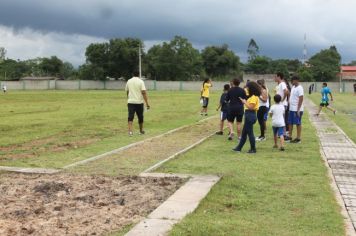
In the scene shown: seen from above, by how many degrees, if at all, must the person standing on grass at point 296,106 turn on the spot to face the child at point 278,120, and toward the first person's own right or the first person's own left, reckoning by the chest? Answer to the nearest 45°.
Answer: approximately 45° to the first person's own left

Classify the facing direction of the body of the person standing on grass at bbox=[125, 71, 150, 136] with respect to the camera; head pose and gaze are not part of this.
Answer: away from the camera

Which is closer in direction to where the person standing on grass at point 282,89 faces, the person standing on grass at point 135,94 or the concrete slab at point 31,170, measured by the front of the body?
the person standing on grass

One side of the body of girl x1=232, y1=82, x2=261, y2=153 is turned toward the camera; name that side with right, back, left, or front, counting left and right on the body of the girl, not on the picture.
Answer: left

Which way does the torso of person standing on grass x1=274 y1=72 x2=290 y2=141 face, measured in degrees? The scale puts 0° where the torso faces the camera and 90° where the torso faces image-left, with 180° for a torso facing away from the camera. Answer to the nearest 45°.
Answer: approximately 90°

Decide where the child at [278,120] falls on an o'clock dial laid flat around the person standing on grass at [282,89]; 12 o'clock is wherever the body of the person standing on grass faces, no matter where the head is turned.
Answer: The child is roughly at 9 o'clock from the person standing on grass.

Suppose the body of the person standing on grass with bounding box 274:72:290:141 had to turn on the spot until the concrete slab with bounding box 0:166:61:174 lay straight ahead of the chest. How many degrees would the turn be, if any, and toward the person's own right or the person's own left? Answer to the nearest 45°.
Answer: approximately 45° to the person's own left

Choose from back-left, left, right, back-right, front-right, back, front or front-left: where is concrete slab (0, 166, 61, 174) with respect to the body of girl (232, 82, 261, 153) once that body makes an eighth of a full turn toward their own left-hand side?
front

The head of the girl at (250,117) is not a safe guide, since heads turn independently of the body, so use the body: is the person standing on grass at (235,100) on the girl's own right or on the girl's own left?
on the girl's own right
